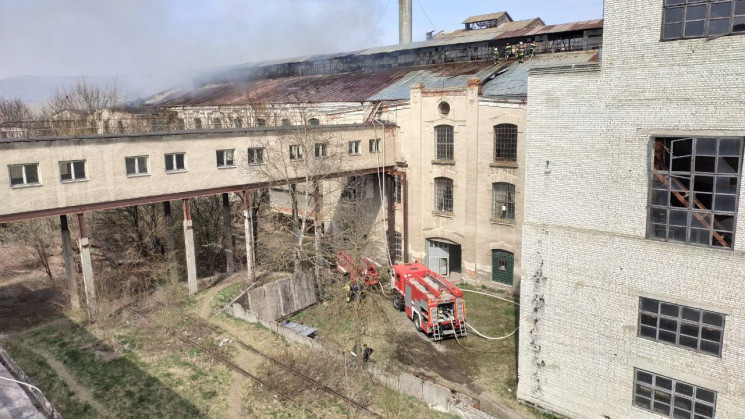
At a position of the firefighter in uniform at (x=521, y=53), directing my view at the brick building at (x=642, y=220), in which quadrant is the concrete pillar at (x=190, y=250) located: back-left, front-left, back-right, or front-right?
front-right

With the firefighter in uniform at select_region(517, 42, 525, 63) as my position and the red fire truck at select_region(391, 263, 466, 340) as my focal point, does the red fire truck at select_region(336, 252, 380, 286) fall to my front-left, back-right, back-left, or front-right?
front-right

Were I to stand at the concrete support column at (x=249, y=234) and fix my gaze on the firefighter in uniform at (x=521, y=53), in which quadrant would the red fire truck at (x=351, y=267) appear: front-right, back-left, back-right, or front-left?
front-right

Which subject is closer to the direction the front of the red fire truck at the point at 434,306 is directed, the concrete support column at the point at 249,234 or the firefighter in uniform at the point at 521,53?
the concrete support column

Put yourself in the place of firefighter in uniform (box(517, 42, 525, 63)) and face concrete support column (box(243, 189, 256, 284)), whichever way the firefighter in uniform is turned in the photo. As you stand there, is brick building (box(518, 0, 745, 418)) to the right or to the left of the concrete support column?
left

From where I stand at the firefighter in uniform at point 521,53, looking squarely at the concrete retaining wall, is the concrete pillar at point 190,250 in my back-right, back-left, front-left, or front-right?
front-right

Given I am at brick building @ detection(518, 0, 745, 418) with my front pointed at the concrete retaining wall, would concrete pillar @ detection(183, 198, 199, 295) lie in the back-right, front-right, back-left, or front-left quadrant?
front-right
